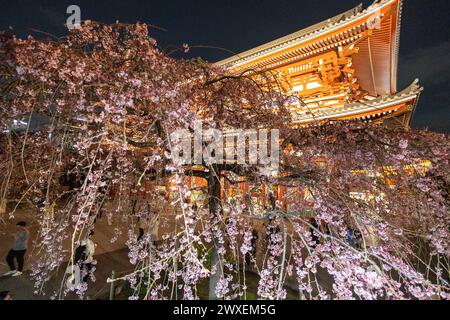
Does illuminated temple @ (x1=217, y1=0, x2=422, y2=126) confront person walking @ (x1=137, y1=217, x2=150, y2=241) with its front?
yes

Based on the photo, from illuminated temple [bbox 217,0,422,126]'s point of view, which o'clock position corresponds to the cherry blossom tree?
The cherry blossom tree is roughly at 11 o'clock from the illuminated temple.

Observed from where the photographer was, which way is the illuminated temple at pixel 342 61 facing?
facing the viewer and to the left of the viewer

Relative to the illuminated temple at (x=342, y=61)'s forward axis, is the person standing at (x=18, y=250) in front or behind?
in front
